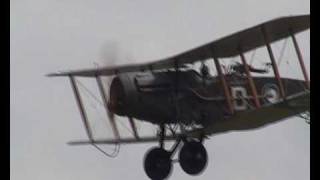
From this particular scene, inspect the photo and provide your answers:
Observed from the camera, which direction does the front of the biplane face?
facing the viewer and to the left of the viewer

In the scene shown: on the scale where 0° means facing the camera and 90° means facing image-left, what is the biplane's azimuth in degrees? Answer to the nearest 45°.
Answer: approximately 45°
